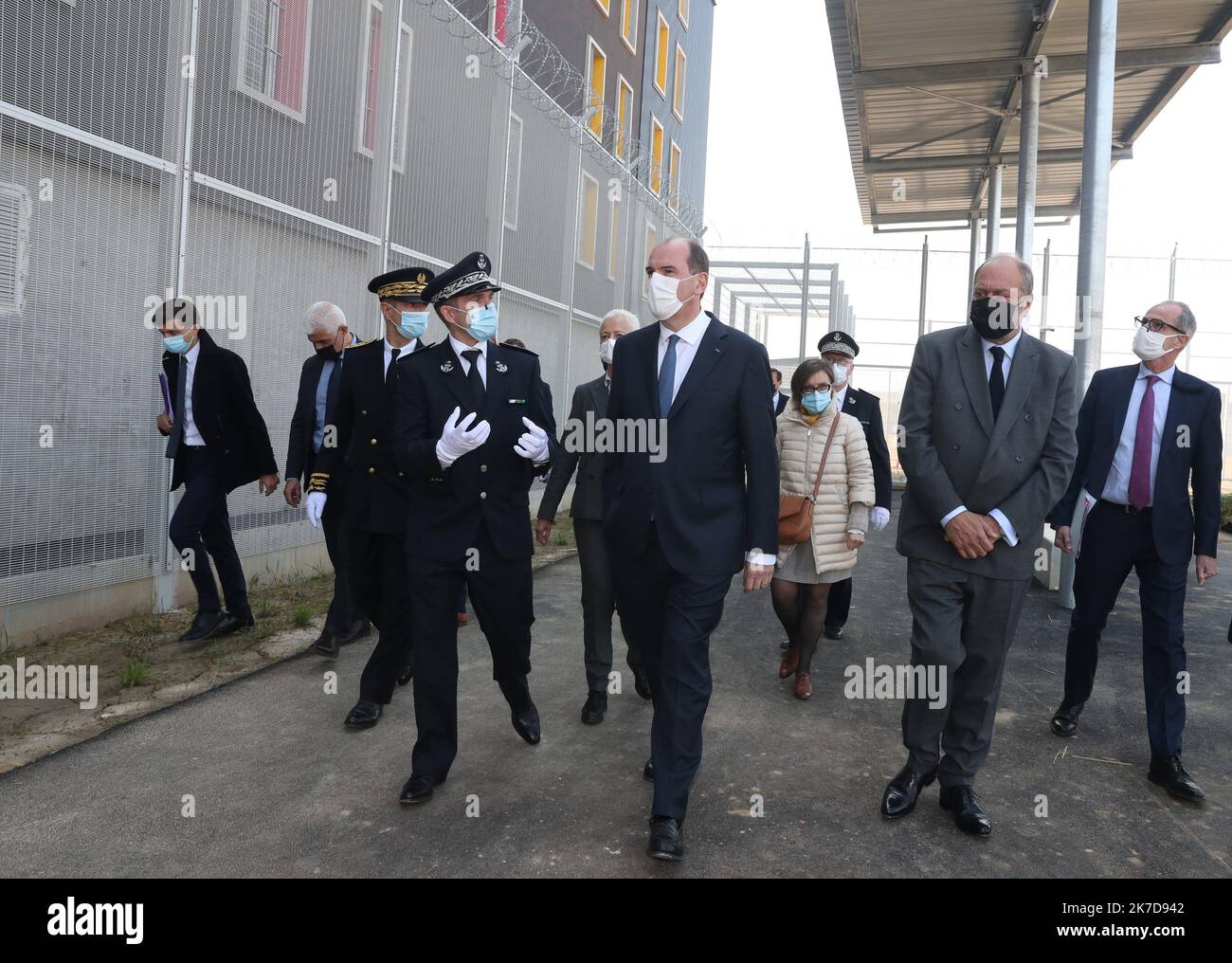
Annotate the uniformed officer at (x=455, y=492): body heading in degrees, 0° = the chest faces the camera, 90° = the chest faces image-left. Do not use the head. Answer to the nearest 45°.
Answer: approximately 0°

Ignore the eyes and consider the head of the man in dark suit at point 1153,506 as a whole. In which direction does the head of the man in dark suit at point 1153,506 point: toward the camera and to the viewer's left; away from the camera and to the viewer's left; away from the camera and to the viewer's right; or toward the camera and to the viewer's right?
toward the camera and to the viewer's left

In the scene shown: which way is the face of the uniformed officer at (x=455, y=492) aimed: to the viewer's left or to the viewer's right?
to the viewer's right

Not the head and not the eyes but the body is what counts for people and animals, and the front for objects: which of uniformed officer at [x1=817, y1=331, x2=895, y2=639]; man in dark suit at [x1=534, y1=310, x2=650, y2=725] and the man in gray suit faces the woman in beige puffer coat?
the uniformed officer

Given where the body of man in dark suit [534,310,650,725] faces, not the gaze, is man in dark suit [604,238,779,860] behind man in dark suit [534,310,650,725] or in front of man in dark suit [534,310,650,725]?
in front

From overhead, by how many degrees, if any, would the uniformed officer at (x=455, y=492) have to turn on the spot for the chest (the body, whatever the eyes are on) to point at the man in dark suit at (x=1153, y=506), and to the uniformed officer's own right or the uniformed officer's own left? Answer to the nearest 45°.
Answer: approximately 90° to the uniformed officer's own left

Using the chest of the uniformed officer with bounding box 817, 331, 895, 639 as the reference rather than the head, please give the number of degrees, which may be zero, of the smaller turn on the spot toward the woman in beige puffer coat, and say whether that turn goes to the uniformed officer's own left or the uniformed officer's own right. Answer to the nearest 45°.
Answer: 0° — they already face them

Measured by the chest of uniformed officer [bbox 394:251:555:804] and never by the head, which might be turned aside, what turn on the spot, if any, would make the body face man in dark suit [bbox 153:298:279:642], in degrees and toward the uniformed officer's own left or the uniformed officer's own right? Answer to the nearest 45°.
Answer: approximately 135° to the uniformed officer's own right

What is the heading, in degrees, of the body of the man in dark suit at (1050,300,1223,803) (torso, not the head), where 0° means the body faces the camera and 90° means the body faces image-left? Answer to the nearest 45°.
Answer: approximately 0°

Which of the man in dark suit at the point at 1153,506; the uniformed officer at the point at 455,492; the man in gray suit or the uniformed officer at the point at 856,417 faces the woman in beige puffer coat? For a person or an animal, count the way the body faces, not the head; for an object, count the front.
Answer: the uniformed officer at the point at 856,417

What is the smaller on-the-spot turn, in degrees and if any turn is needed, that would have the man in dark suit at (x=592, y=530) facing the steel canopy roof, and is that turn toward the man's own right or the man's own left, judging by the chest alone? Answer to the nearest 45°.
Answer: approximately 135° to the man's own left

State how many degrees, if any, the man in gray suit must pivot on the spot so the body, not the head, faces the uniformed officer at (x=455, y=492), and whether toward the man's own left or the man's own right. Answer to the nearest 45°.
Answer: approximately 90° to the man's own right
